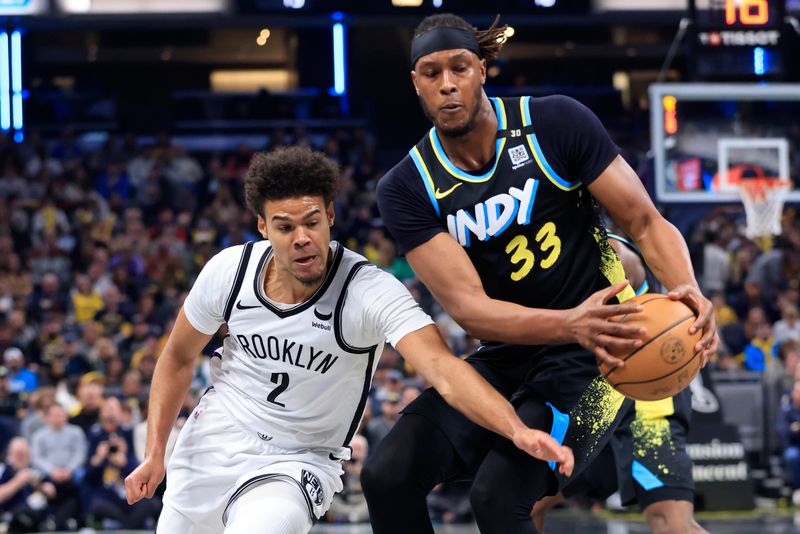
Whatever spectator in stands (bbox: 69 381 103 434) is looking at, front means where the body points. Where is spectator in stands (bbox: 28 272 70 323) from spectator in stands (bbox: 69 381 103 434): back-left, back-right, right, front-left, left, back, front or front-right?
back

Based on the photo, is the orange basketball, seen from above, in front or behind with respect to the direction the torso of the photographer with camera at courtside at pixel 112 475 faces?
in front

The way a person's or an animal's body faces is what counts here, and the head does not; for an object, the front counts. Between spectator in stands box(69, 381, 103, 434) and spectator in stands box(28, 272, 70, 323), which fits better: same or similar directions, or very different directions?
same or similar directions

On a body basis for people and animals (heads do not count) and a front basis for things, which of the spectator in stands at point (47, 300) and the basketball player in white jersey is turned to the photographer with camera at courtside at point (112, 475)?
the spectator in stands at point (47, 300)

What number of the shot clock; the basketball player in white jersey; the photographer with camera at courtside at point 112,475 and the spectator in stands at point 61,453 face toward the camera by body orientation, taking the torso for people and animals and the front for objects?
4

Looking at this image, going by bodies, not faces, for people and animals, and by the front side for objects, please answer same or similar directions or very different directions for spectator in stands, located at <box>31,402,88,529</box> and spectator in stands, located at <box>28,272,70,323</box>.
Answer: same or similar directions

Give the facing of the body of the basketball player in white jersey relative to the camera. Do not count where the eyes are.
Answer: toward the camera

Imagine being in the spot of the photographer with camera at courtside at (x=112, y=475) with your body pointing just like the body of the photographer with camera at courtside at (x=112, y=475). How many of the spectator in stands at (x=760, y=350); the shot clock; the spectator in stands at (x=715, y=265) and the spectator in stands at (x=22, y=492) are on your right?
1

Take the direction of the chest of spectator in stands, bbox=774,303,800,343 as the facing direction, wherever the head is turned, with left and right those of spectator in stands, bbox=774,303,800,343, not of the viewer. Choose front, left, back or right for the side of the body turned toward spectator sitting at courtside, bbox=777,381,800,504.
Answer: front

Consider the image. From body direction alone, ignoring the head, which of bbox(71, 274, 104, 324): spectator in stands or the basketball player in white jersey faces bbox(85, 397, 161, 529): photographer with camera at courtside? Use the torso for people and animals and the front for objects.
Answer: bbox(71, 274, 104, 324): spectator in stands

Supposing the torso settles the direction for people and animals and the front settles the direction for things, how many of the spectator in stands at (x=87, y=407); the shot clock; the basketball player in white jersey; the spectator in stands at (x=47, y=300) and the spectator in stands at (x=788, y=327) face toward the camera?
5

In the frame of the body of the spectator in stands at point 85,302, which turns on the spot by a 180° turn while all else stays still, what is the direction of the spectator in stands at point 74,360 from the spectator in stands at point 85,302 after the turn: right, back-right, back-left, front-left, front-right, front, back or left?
back

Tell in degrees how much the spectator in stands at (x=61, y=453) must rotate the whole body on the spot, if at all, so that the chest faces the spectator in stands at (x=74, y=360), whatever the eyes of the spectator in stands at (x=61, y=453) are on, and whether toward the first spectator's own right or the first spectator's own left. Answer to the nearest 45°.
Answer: approximately 180°

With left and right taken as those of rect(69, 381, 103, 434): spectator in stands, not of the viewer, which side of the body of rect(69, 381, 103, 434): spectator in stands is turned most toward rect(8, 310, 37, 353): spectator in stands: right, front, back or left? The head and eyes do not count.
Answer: back

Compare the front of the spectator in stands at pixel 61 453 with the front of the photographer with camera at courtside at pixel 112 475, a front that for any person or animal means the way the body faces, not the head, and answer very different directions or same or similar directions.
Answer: same or similar directions

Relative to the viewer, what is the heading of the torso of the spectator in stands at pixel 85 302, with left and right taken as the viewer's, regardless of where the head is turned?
facing the viewer

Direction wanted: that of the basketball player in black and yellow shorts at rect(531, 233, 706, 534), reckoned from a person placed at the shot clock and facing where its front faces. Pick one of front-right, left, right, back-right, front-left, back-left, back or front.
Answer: front

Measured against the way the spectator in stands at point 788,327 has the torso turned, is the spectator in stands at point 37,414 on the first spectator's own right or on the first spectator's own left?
on the first spectator's own right
